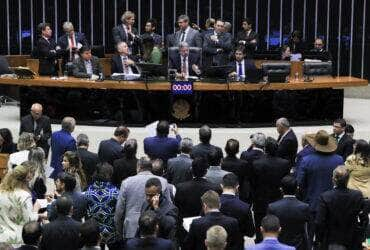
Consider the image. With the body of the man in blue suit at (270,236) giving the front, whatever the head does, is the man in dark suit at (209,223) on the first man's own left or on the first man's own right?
on the first man's own left

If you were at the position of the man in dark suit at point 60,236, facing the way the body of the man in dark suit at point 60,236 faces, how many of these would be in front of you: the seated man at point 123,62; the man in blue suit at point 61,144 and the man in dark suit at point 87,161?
3

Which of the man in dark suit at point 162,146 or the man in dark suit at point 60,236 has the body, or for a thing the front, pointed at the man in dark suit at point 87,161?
the man in dark suit at point 60,236

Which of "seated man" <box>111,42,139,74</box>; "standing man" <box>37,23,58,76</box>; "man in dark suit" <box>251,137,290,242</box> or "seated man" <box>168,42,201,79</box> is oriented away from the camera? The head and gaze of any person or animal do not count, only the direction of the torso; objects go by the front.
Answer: the man in dark suit

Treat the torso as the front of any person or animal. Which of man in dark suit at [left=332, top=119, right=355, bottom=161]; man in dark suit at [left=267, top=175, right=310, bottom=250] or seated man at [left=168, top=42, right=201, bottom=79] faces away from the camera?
man in dark suit at [left=267, top=175, right=310, bottom=250]

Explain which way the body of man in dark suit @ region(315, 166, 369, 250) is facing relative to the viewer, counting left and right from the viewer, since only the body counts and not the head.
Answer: facing away from the viewer

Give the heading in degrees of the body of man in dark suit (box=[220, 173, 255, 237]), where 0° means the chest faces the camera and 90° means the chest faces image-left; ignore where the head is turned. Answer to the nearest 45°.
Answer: approximately 180°

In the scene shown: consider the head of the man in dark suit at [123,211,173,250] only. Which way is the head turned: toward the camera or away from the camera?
away from the camera

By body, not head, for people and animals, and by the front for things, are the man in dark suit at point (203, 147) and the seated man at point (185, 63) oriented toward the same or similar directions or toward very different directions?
very different directions

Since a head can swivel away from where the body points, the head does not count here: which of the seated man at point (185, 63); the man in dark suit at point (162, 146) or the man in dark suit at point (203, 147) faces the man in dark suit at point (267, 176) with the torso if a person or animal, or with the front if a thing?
the seated man

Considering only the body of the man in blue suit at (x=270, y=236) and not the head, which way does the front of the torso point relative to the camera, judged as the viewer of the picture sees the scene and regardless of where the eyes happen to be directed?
away from the camera

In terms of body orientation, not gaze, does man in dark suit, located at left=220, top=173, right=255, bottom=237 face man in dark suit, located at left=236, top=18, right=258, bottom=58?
yes

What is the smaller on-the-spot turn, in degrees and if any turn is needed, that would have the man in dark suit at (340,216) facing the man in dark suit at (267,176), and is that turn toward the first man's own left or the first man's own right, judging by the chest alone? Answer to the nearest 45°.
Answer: approximately 45° to the first man's own left

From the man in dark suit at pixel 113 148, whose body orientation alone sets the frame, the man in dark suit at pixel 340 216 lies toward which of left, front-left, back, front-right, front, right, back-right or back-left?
right
